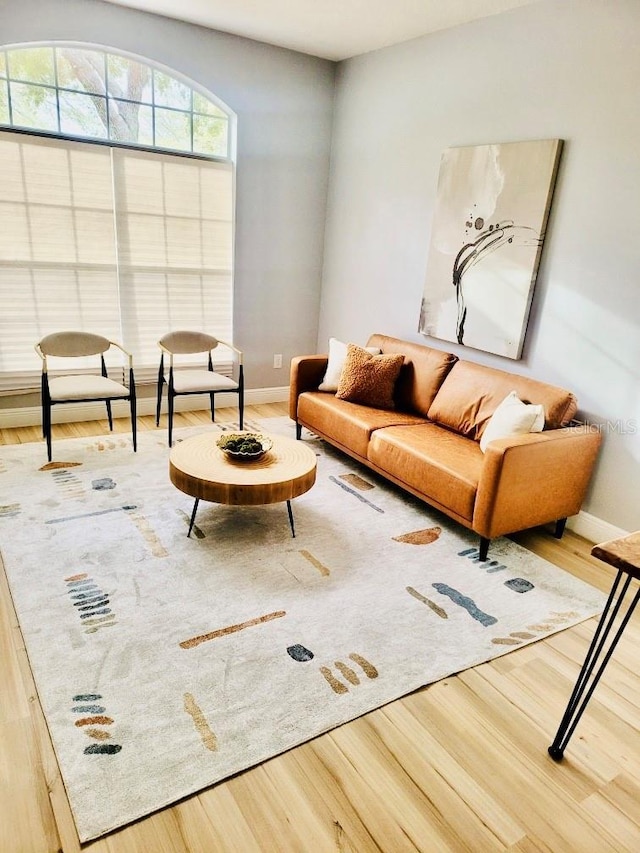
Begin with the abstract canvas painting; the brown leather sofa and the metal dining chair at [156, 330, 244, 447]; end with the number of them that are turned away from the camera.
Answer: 0

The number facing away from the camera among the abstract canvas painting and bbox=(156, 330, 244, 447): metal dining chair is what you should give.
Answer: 0

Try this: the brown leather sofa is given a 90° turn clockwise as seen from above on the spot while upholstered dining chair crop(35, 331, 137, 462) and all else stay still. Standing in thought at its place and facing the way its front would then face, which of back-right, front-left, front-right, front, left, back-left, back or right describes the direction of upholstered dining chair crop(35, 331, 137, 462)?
front-left

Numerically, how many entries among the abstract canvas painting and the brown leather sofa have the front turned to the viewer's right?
0

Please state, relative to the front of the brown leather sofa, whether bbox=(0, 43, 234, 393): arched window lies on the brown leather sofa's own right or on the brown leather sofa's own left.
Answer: on the brown leather sofa's own right

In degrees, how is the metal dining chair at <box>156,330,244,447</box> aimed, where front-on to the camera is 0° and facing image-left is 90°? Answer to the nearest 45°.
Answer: approximately 315°

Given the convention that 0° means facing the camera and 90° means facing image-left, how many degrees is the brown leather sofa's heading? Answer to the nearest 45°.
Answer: approximately 45°

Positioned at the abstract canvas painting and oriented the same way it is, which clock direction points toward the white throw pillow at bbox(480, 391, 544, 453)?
The white throw pillow is roughly at 10 o'clock from the abstract canvas painting.

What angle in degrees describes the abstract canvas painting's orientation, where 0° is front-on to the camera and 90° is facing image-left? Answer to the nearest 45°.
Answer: approximately 45°
